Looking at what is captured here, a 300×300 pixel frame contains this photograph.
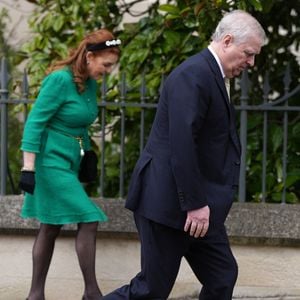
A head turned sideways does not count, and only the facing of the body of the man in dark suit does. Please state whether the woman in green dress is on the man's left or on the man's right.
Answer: on the man's left

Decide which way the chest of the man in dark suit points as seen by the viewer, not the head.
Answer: to the viewer's right

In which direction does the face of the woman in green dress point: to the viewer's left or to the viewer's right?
to the viewer's right
